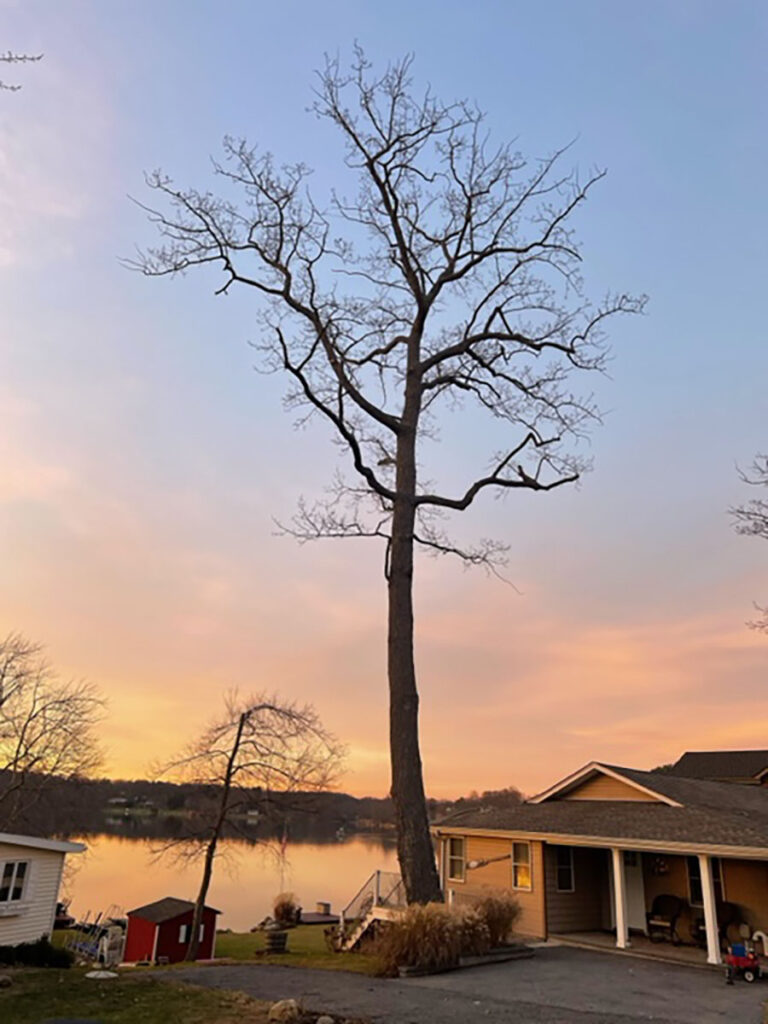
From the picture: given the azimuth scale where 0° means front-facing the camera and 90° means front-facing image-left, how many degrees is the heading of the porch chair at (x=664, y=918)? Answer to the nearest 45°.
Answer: approximately 45°

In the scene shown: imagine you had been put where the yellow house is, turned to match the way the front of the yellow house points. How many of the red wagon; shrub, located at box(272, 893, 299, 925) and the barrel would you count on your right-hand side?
2

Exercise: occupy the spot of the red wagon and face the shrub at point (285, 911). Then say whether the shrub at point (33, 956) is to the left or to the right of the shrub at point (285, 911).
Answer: left

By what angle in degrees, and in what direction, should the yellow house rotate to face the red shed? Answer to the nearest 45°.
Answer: approximately 90° to its right

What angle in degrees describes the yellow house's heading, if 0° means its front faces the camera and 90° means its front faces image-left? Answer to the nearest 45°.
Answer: approximately 45°

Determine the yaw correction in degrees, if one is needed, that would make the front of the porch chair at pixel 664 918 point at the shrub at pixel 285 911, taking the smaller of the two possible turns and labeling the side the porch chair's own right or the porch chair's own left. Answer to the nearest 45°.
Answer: approximately 90° to the porch chair's own right

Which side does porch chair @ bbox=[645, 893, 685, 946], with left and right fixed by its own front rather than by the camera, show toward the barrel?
right

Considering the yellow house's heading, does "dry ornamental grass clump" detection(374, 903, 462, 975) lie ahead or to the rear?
ahead
